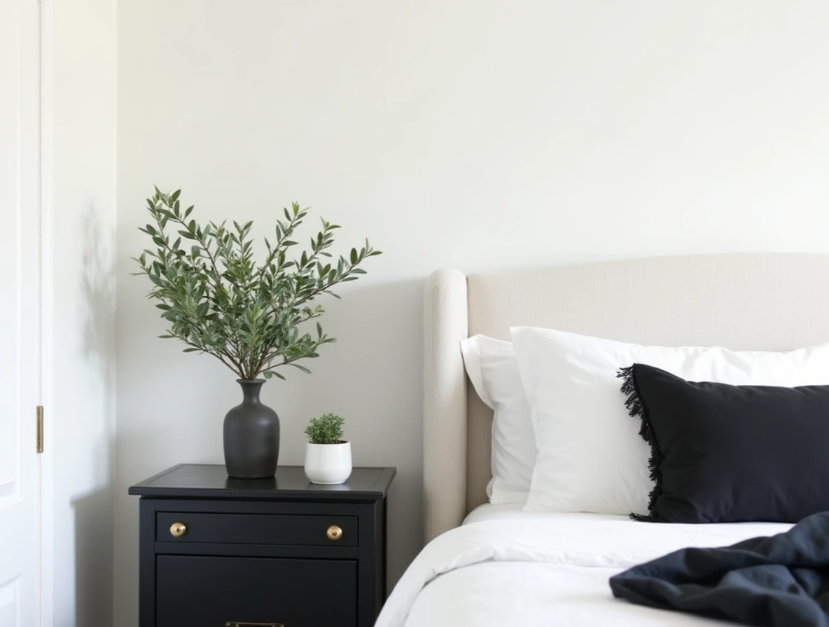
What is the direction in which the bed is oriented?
toward the camera

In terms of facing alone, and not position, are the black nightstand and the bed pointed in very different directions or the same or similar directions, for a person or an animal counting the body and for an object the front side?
same or similar directions

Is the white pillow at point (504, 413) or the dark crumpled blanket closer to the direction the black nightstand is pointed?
the dark crumpled blanket

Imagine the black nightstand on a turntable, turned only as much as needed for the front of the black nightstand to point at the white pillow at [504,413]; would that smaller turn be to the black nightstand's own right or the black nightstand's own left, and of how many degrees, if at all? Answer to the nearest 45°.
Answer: approximately 90° to the black nightstand's own left

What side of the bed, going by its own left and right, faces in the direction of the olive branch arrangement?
right

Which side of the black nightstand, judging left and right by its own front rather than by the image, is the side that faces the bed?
left

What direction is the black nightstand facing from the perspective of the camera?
toward the camera

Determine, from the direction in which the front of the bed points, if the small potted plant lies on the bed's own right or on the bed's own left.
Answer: on the bed's own right

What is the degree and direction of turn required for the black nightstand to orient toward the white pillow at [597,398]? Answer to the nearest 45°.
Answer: approximately 90° to its left

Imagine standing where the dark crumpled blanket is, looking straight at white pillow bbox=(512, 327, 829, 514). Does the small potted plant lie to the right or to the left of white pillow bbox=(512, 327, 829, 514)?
left

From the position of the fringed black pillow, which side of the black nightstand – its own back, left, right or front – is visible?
left

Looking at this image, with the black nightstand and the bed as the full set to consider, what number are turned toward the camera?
2
